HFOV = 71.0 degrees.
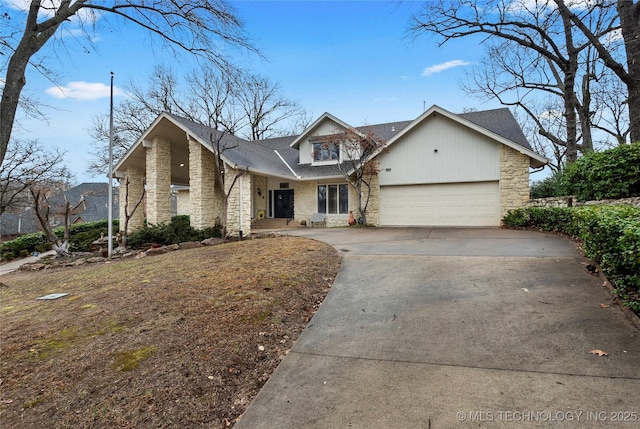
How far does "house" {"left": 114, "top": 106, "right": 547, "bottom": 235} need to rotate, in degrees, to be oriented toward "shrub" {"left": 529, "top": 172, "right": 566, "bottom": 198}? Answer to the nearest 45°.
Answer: approximately 90° to its left

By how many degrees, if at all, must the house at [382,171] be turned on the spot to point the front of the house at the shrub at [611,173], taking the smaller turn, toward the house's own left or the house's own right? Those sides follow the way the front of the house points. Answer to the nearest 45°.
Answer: approximately 45° to the house's own left

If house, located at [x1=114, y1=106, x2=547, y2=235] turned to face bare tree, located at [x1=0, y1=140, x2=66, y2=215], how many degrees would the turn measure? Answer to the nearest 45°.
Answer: approximately 90° to its right

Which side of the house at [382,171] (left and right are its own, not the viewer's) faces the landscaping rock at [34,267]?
right

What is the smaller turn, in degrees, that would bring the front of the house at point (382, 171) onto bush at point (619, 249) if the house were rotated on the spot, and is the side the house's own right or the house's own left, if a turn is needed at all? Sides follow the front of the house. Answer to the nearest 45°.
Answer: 0° — it already faces it

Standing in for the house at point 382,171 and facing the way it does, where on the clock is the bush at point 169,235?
The bush is roughly at 3 o'clock from the house.

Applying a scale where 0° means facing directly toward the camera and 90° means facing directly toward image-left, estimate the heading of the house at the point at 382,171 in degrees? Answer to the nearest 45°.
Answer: approximately 0°
